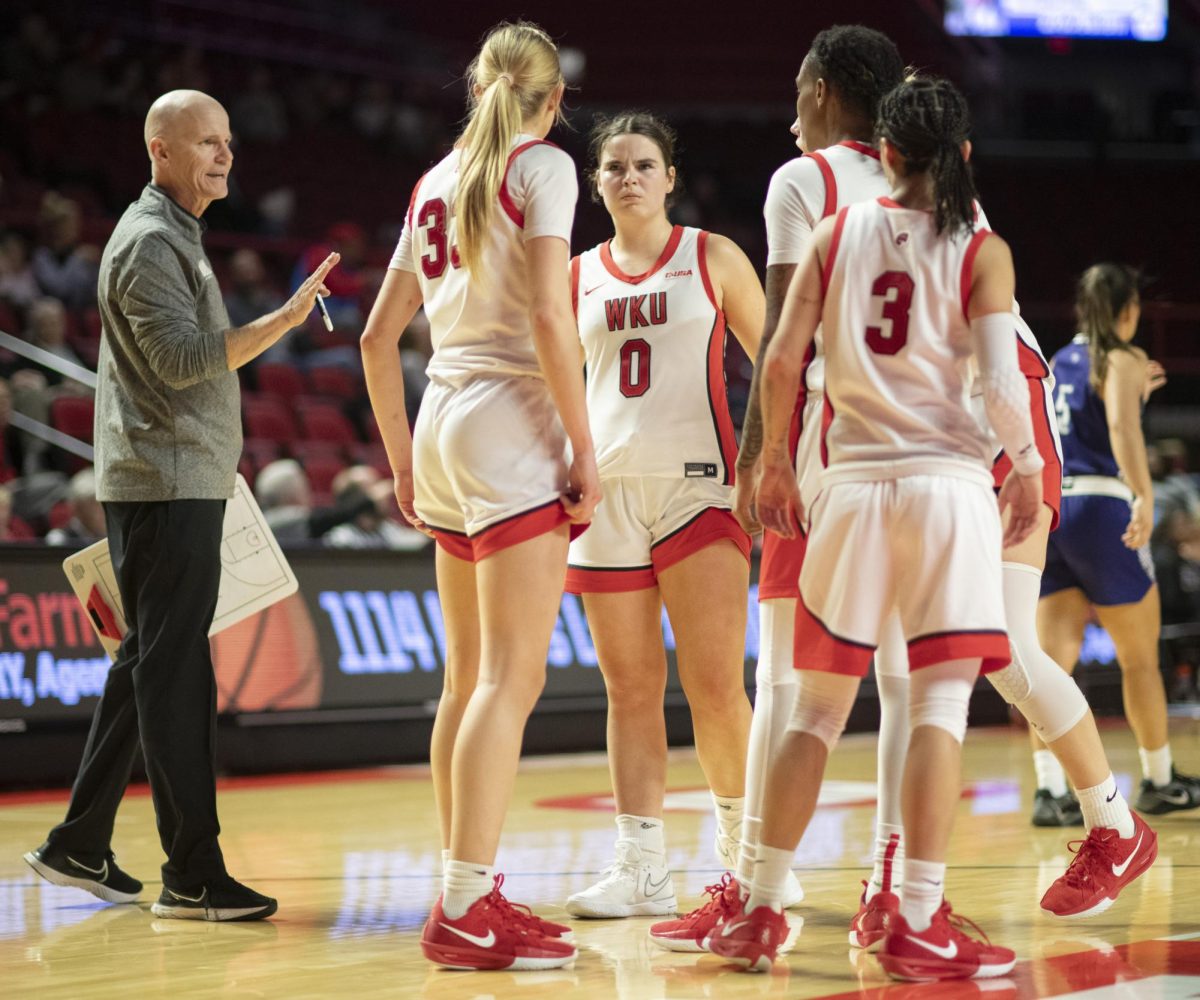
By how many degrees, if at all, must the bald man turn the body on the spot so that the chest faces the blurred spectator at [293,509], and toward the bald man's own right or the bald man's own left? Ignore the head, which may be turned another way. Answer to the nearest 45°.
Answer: approximately 90° to the bald man's own left

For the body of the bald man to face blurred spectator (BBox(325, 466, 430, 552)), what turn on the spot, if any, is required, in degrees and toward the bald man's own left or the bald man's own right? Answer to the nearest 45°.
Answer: approximately 90° to the bald man's own left

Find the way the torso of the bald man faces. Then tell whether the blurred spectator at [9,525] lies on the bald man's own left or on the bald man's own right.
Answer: on the bald man's own left

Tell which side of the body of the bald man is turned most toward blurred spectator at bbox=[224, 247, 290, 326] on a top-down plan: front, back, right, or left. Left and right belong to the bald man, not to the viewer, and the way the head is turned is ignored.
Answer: left

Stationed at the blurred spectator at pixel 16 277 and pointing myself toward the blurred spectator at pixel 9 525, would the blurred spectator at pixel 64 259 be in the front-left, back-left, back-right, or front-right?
back-left

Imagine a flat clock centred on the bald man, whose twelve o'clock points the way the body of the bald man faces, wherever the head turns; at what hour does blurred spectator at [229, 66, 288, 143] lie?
The blurred spectator is roughly at 9 o'clock from the bald man.

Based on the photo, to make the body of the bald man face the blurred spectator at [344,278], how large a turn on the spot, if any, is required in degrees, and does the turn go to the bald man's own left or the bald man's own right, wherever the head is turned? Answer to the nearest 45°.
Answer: approximately 90° to the bald man's own left

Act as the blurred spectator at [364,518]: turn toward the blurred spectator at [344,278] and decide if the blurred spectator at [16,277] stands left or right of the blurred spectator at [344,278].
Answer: left

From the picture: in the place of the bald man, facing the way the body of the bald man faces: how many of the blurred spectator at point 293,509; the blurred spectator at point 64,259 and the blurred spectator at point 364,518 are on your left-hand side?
3

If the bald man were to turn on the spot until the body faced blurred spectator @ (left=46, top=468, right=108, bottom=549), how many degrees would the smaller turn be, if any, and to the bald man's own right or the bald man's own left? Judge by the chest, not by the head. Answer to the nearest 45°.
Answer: approximately 90° to the bald man's own left

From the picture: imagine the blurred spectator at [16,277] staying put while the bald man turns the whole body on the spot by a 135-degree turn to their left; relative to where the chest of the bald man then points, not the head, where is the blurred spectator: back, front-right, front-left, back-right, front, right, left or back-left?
front-right

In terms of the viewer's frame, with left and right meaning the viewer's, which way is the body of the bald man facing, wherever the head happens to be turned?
facing to the right of the viewer
